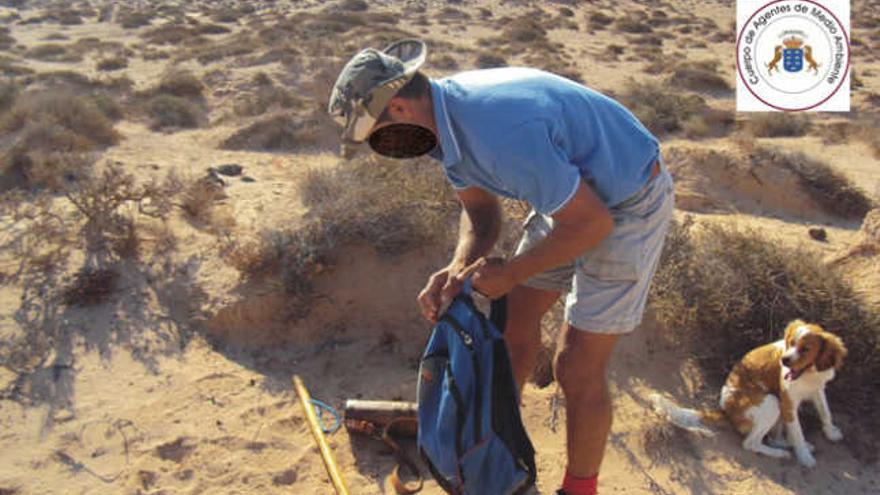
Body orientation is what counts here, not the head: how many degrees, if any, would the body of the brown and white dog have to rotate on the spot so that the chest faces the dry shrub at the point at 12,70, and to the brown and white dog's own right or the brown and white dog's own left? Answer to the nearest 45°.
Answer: approximately 180°

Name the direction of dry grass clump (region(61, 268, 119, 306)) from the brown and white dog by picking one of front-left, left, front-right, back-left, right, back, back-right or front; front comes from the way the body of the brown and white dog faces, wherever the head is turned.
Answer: back-right

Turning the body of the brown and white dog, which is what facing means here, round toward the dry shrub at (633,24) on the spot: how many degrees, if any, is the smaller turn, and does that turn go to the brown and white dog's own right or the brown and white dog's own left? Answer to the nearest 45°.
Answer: approximately 135° to the brown and white dog's own left

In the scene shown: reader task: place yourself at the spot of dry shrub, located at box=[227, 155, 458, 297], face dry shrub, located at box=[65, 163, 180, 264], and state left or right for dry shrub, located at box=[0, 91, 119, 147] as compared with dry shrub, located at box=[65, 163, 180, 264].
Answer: right

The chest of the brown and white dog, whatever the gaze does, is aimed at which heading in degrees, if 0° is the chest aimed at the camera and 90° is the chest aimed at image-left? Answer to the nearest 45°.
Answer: approximately 315°

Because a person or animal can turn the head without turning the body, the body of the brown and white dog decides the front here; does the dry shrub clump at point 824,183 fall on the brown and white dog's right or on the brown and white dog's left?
on the brown and white dog's left

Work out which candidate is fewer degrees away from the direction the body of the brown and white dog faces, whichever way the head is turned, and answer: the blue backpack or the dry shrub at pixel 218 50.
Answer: the blue backpack

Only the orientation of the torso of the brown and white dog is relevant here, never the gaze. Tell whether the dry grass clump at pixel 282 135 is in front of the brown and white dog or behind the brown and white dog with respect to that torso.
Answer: behind

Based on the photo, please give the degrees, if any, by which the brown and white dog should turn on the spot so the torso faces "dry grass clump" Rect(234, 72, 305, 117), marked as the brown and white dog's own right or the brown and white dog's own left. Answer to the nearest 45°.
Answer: approximately 180°

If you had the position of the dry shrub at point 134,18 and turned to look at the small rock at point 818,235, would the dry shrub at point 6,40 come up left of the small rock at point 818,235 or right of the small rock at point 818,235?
right

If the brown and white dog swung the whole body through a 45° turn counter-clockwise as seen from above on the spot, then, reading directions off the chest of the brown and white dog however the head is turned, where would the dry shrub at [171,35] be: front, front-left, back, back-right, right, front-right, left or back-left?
back-left
